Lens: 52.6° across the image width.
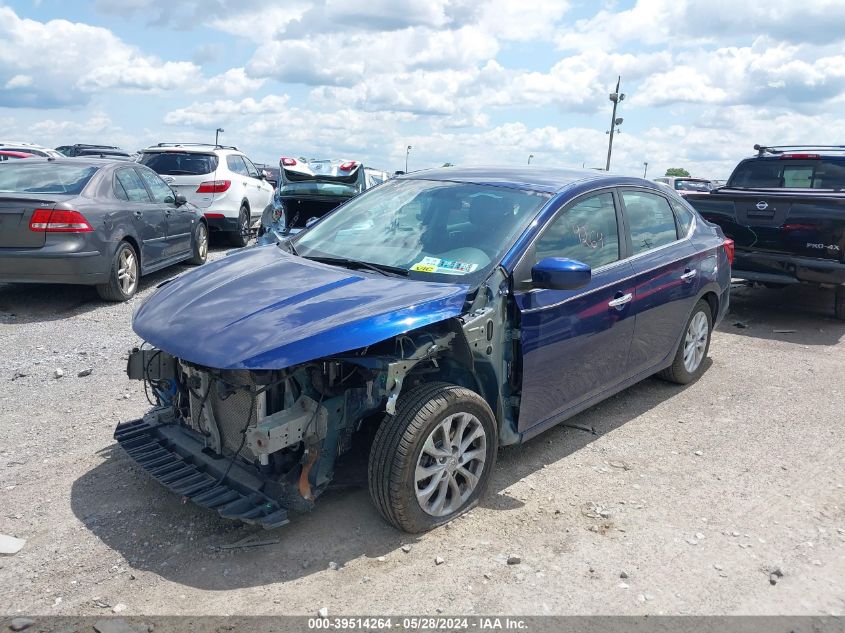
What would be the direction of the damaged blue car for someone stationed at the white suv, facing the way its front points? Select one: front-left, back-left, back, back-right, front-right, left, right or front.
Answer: back-right

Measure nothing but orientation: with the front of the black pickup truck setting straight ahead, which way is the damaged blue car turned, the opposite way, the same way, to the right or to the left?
the opposite way

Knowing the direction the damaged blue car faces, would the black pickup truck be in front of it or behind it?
behind

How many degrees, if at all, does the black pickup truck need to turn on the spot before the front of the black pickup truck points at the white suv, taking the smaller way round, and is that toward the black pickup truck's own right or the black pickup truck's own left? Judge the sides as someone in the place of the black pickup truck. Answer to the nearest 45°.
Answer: approximately 90° to the black pickup truck's own left

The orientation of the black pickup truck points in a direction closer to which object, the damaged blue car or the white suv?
the white suv

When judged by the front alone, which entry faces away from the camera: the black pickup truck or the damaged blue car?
the black pickup truck

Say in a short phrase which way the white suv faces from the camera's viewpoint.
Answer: facing away from the viewer and to the right of the viewer

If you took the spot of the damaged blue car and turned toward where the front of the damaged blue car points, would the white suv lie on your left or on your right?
on your right

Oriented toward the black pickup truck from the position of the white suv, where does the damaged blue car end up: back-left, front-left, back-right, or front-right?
front-right

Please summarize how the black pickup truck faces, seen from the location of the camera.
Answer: facing away from the viewer

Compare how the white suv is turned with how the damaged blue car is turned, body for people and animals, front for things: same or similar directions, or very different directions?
very different directions

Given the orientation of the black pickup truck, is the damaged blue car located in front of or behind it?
behind

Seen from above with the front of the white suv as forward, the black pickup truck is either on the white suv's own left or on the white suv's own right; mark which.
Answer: on the white suv's own right
